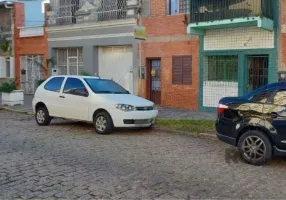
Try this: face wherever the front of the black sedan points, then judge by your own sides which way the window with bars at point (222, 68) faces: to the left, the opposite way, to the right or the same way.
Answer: to the right

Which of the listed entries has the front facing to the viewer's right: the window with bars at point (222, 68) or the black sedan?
the black sedan

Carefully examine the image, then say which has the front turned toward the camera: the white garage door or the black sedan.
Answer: the white garage door

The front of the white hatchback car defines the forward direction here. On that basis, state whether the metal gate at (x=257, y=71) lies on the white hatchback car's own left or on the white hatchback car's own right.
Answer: on the white hatchback car's own left

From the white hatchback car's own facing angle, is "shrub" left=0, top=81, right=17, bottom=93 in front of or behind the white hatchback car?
behind

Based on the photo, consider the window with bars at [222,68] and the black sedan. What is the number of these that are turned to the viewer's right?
1

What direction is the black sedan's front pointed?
to the viewer's right

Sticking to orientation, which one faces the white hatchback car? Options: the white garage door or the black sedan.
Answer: the white garage door

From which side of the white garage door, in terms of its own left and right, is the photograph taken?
front

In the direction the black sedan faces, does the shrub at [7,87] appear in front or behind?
behind

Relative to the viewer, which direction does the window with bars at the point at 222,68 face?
toward the camera

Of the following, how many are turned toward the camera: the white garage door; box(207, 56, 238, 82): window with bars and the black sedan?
2

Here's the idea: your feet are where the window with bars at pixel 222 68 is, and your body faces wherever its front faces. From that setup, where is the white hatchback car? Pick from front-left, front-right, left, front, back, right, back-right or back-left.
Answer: front-right

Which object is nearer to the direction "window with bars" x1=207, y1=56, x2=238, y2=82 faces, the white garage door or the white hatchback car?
the white hatchback car

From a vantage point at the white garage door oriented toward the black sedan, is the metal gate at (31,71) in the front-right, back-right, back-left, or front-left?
back-right

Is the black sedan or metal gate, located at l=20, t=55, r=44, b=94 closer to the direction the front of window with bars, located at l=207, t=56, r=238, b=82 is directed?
the black sedan

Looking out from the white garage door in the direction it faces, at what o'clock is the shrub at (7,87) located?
The shrub is roughly at 3 o'clock from the white garage door.

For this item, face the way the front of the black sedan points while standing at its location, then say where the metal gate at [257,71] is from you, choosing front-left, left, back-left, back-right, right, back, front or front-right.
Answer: left

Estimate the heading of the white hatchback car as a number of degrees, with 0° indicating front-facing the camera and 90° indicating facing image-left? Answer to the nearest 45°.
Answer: approximately 315°
